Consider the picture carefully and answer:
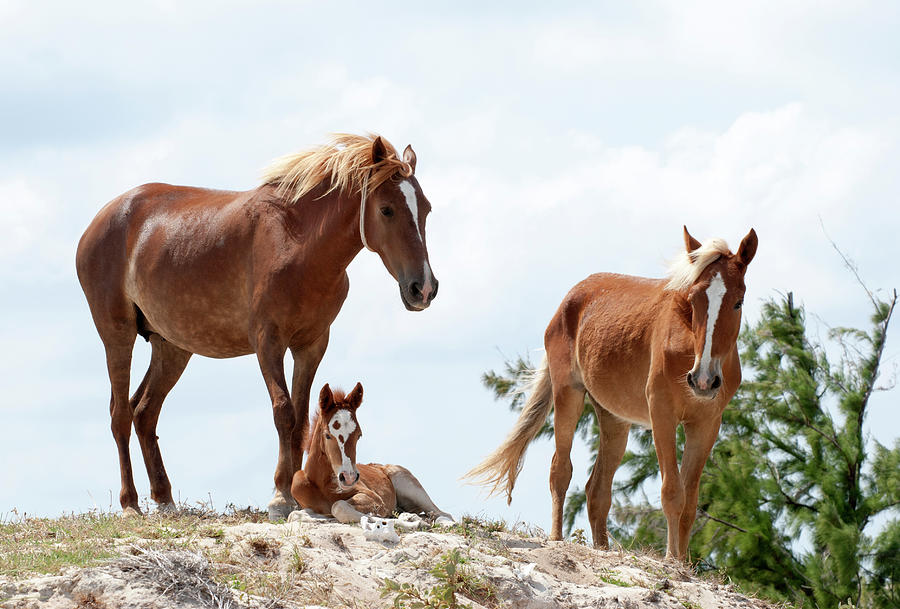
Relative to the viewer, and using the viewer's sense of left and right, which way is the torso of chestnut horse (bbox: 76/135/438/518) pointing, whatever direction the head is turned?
facing the viewer and to the right of the viewer

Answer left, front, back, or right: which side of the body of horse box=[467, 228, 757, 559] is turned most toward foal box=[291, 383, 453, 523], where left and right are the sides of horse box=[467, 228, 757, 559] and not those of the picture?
right

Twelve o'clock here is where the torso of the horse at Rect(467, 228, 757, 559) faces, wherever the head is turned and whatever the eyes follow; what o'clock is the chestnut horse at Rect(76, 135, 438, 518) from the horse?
The chestnut horse is roughly at 4 o'clock from the horse.

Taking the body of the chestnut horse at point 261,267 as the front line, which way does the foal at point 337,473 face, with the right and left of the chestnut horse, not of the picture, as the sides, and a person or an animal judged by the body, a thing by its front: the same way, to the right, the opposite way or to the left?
to the right

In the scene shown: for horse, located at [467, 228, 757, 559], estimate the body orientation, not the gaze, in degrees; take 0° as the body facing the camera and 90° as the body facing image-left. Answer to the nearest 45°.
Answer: approximately 315°

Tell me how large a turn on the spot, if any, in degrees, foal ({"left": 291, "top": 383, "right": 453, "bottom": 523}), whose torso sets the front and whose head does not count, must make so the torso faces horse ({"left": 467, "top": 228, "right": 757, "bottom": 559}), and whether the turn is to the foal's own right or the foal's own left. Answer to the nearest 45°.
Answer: approximately 135° to the foal's own left

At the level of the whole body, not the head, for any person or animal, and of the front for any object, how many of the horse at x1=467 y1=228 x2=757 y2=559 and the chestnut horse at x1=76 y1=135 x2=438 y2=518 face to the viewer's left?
0

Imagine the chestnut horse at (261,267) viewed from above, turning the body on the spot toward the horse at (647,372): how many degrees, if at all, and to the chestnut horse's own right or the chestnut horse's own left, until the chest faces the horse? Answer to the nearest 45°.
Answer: approximately 45° to the chestnut horse's own left

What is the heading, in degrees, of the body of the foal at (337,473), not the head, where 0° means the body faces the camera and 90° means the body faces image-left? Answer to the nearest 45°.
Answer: approximately 45°
